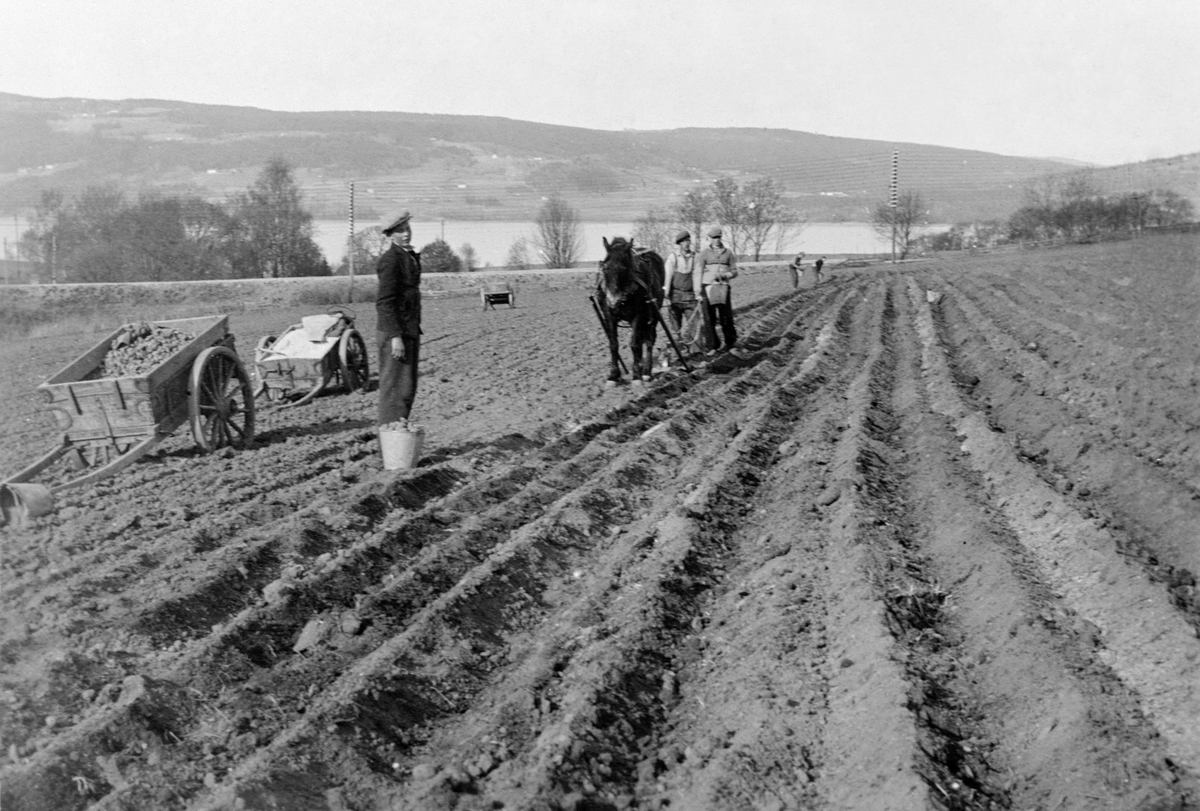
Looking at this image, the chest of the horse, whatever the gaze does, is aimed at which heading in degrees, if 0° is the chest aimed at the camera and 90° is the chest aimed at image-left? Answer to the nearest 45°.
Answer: approximately 45°

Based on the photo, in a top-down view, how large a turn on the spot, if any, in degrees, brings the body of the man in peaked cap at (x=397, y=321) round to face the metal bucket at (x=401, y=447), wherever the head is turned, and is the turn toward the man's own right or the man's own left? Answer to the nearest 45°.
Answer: approximately 45° to the man's own right

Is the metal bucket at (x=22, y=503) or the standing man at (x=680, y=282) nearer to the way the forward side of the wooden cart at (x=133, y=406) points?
the metal bucket

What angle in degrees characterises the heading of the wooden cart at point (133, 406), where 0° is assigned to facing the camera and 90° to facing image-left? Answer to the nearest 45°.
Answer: approximately 45°

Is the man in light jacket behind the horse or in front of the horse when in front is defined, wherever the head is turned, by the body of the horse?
behind
